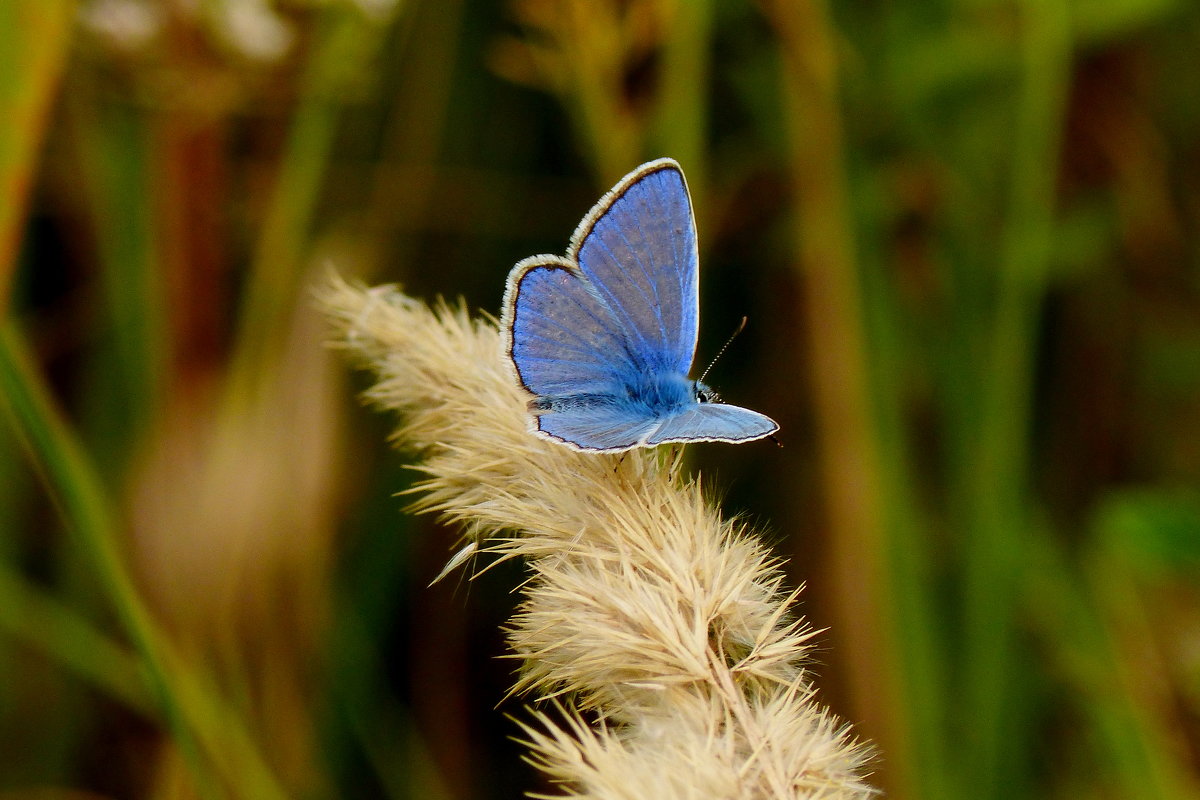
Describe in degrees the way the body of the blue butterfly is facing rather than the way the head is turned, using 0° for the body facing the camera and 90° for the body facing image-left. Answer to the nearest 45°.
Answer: approximately 270°

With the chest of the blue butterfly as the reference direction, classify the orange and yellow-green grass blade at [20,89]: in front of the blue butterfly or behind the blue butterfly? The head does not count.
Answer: behind
